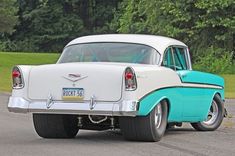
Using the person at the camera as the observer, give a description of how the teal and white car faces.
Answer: facing away from the viewer and to the right of the viewer
